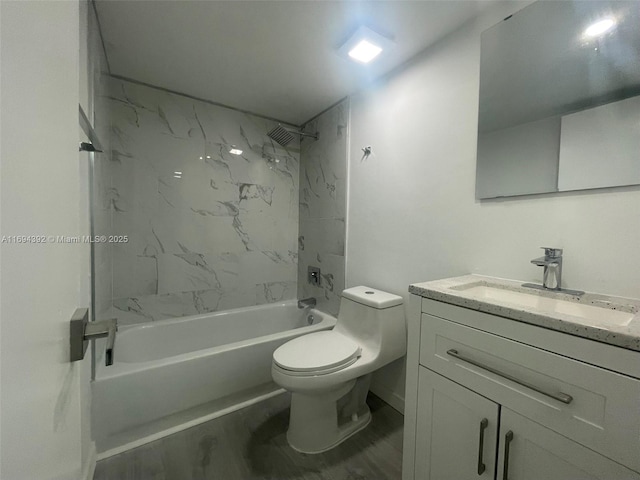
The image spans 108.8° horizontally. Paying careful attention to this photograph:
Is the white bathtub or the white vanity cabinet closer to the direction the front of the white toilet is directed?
the white bathtub

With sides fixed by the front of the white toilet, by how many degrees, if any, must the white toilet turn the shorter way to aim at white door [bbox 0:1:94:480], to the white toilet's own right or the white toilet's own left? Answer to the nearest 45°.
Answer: approximately 45° to the white toilet's own left

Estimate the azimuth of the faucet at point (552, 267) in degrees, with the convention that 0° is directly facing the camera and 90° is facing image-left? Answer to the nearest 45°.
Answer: approximately 45°

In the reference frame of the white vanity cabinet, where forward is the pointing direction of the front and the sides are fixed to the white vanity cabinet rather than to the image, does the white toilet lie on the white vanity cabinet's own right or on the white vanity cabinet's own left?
on the white vanity cabinet's own right

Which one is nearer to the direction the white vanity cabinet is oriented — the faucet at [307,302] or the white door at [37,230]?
the white door

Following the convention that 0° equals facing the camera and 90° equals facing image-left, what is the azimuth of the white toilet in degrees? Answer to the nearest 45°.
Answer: approximately 45°
